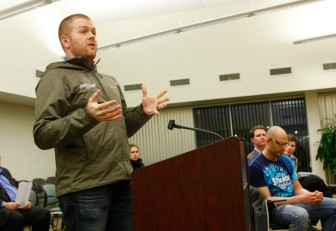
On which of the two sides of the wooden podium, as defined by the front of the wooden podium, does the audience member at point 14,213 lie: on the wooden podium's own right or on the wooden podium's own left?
on the wooden podium's own left

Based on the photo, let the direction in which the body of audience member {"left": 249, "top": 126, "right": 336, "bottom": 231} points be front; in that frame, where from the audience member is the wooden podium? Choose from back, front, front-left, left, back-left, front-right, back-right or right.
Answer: front-right

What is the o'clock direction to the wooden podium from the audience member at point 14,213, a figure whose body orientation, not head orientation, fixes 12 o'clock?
The wooden podium is roughly at 1 o'clock from the audience member.

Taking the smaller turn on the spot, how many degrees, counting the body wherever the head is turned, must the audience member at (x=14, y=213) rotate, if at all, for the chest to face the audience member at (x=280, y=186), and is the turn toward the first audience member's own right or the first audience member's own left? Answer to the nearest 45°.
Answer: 0° — they already face them

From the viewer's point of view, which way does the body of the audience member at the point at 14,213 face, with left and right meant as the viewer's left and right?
facing the viewer and to the right of the viewer
